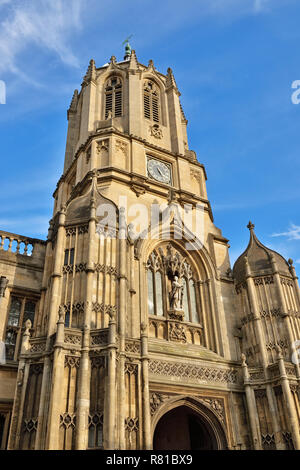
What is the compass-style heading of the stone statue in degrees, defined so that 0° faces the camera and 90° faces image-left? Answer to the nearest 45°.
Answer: approximately 315°

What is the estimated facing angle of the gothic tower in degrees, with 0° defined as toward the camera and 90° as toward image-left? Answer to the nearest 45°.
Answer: approximately 315°
